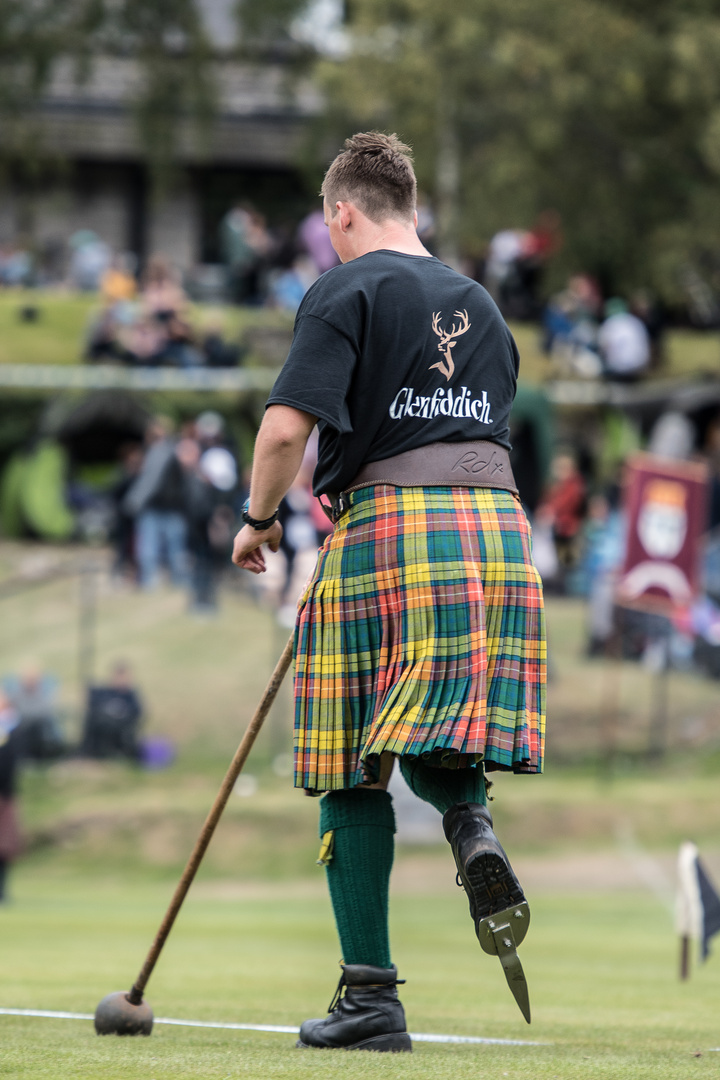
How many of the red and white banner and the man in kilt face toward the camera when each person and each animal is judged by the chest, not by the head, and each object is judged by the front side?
1

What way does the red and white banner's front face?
toward the camera

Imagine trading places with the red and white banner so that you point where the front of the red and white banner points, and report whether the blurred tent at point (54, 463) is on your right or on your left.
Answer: on your right

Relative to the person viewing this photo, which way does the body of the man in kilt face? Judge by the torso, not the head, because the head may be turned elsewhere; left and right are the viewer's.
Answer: facing away from the viewer and to the left of the viewer

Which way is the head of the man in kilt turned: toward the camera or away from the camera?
away from the camera

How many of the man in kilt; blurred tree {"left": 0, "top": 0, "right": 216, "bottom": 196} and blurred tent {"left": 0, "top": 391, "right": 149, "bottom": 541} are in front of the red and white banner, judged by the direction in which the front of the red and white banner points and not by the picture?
1

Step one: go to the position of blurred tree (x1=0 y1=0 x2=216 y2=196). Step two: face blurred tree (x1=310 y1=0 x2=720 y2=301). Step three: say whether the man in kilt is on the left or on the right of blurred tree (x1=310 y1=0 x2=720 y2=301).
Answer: right

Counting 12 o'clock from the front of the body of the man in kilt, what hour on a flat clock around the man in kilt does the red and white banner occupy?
The red and white banner is roughly at 2 o'clock from the man in kilt.
